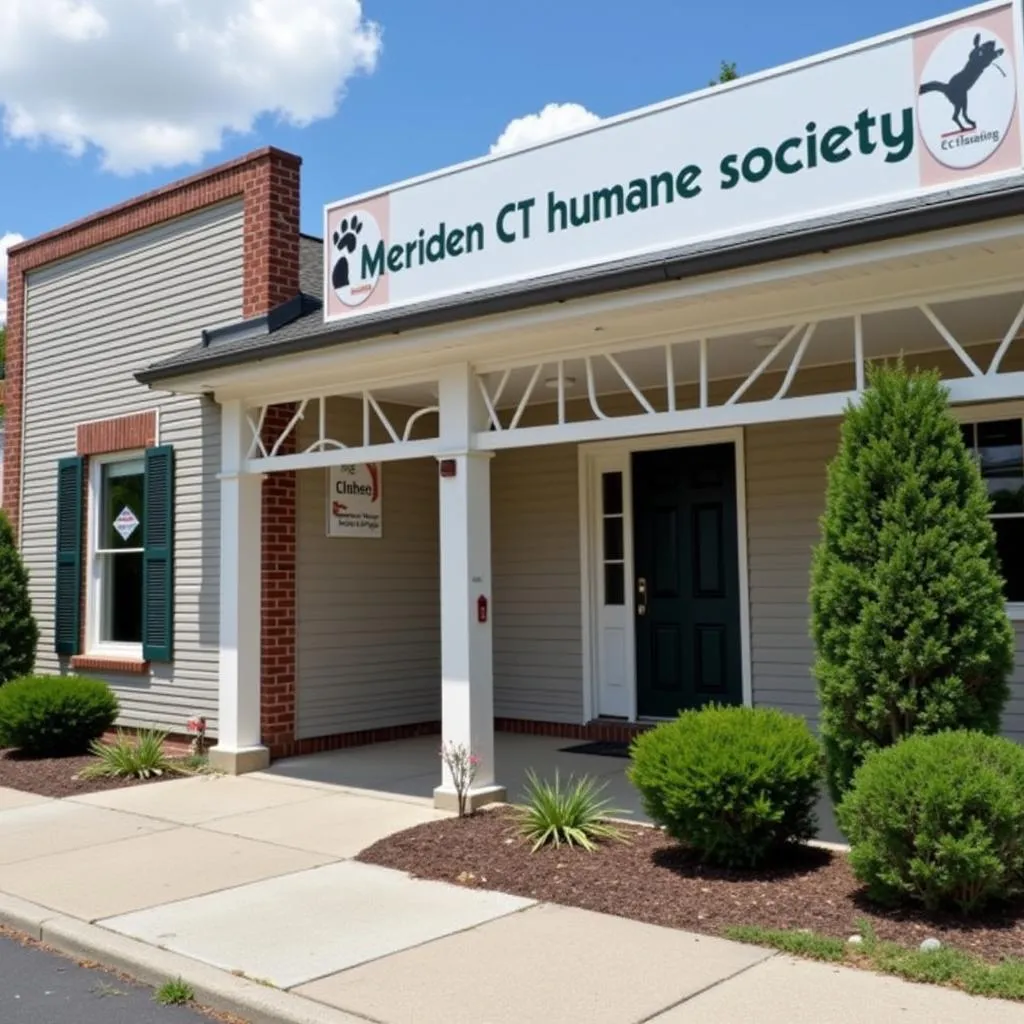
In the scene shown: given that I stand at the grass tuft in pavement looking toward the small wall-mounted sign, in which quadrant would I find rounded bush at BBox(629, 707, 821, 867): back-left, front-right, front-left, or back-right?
front-right

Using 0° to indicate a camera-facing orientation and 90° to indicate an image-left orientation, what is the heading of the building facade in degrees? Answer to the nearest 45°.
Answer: approximately 45°

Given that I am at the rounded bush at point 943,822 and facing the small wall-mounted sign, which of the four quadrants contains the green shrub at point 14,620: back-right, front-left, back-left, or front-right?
front-left

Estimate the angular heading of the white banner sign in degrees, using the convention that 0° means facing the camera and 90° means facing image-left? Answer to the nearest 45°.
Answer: approximately 45°

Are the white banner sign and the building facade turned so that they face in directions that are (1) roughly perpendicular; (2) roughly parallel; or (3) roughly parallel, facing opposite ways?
roughly parallel

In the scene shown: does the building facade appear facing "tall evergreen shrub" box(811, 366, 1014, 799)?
no

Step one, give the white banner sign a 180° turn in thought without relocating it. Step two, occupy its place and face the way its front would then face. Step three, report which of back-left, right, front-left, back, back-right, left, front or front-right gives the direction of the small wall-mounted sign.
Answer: left

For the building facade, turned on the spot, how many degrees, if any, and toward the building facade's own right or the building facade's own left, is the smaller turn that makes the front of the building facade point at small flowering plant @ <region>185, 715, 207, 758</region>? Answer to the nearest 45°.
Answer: approximately 45° to the building facade's own right

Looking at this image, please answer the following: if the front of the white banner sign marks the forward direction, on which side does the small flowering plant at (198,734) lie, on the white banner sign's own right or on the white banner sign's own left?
on the white banner sign's own right
